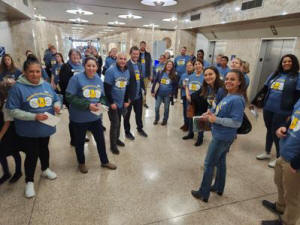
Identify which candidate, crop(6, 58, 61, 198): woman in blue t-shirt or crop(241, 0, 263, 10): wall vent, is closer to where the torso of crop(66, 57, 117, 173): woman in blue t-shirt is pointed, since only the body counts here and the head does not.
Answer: the wall vent

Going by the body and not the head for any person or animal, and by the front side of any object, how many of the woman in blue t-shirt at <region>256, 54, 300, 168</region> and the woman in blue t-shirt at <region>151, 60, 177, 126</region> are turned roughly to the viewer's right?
0

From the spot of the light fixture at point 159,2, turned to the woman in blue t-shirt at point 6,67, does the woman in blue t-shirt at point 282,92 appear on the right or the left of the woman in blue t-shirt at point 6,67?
left

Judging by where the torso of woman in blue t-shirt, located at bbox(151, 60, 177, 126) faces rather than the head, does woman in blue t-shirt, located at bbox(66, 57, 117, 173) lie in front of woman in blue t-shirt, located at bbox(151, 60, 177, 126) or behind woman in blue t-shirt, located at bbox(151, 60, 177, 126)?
in front

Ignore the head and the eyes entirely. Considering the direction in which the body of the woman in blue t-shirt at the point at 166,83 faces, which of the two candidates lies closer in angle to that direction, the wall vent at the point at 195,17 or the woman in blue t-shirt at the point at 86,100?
the woman in blue t-shirt

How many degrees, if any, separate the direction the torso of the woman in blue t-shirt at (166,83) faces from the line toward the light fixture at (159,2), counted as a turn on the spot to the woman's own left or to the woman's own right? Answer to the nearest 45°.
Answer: approximately 180°

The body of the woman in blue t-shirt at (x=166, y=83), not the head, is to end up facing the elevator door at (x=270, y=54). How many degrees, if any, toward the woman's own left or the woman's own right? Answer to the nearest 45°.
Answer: approximately 135° to the woman's own left

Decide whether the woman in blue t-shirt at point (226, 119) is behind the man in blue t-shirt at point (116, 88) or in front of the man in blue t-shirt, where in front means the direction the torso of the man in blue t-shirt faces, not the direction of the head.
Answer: in front

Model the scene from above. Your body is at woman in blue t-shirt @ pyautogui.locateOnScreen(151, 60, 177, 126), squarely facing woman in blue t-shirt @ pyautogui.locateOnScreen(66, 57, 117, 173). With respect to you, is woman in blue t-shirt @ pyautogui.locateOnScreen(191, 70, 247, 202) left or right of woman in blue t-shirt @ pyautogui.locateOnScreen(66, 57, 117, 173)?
left

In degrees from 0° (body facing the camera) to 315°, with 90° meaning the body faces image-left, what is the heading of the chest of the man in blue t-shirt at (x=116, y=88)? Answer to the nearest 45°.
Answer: approximately 315°

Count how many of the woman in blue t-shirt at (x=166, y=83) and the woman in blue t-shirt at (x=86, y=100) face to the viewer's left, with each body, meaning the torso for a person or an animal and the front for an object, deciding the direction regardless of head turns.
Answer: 0

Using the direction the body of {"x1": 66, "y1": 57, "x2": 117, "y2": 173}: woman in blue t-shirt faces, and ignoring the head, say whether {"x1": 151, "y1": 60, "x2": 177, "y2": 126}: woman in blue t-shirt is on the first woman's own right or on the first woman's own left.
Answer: on the first woman's own left
